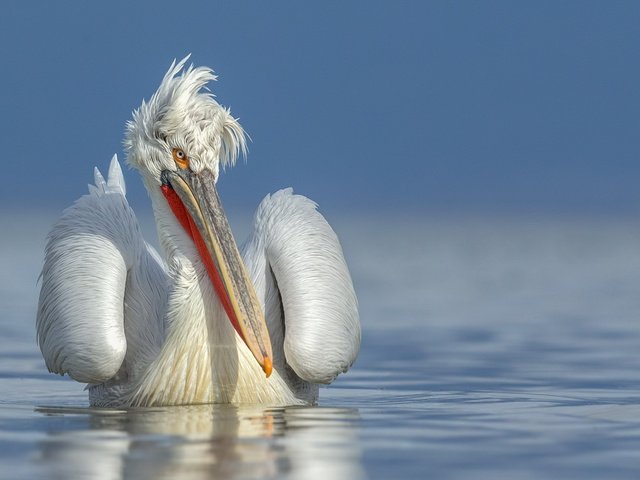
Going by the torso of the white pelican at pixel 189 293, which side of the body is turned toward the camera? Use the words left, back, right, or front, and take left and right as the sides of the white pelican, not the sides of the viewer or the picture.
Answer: front
